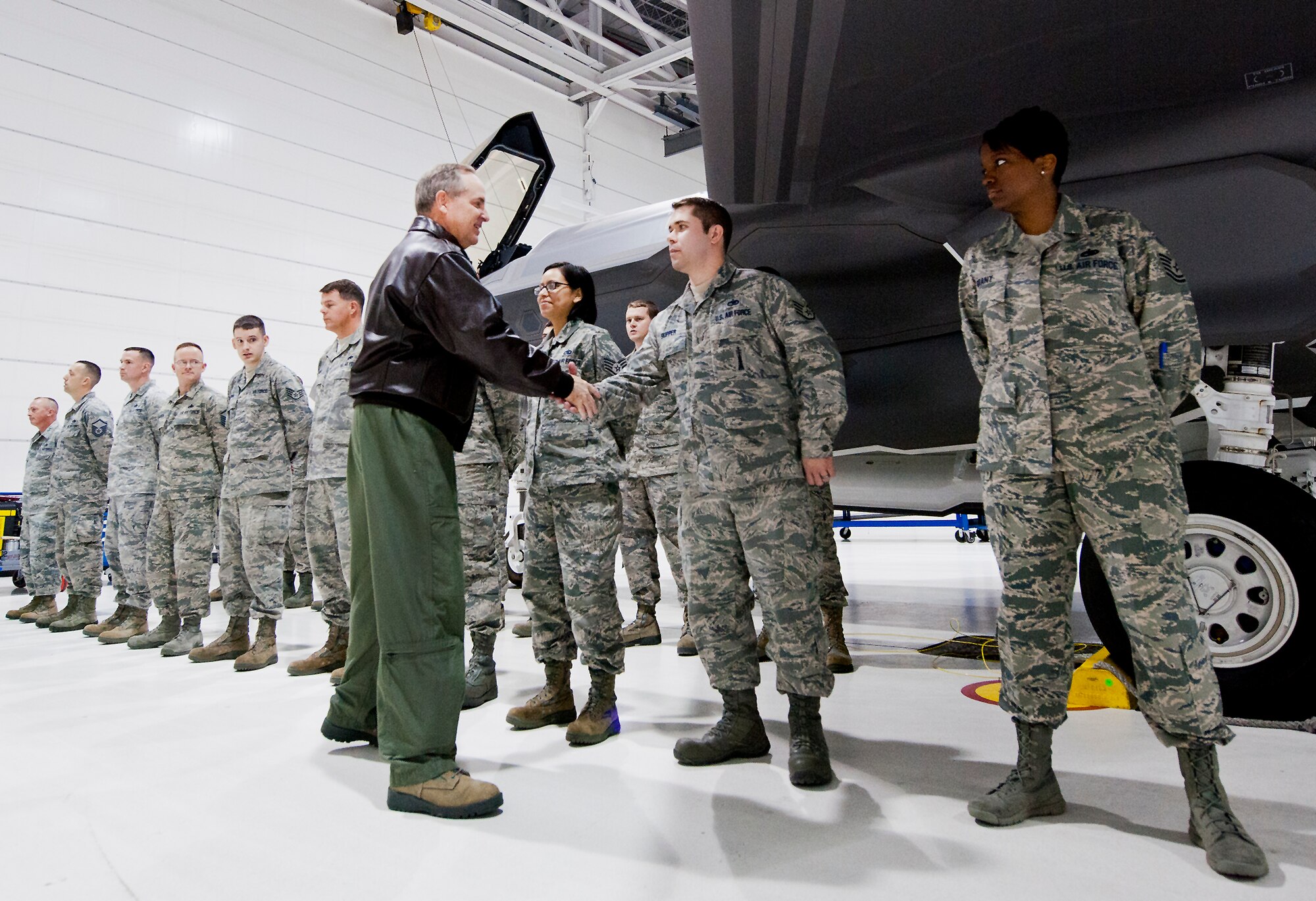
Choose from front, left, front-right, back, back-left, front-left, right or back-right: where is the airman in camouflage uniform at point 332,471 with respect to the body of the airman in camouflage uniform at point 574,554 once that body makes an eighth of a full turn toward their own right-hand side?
front-right

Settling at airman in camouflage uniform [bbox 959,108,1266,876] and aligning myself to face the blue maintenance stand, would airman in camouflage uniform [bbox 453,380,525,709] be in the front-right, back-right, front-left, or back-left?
front-left

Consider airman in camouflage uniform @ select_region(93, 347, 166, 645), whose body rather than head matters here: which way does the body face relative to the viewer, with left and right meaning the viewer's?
facing the viewer and to the left of the viewer

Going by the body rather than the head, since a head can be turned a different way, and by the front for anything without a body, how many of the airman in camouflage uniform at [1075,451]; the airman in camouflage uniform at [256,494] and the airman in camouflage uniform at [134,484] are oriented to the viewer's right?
0

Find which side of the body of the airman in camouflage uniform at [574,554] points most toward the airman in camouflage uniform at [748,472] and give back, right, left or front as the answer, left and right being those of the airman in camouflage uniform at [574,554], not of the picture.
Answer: left

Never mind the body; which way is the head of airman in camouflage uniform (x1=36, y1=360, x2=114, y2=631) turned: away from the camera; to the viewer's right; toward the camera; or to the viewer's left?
to the viewer's left

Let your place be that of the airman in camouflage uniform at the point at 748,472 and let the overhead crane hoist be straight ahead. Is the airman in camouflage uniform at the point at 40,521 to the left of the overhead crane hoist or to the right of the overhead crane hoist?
left

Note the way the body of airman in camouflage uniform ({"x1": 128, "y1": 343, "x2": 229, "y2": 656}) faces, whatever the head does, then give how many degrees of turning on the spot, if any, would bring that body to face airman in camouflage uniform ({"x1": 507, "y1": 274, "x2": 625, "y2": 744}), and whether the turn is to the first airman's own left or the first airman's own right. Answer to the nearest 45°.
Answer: approximately 45° to the first airman's own left

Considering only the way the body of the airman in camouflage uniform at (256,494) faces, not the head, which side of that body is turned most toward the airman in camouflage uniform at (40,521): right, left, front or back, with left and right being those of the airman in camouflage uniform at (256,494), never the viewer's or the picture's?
right

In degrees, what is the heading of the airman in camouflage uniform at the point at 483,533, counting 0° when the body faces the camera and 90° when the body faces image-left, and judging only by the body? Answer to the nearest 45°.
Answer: approximately 45°

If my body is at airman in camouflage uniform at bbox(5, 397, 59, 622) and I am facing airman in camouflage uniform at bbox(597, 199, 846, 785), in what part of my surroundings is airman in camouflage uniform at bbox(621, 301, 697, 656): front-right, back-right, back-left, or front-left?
front-left

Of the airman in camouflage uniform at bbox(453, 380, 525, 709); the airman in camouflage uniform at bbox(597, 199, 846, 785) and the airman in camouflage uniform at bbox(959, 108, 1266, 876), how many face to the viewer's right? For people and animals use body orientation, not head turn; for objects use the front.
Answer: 0
